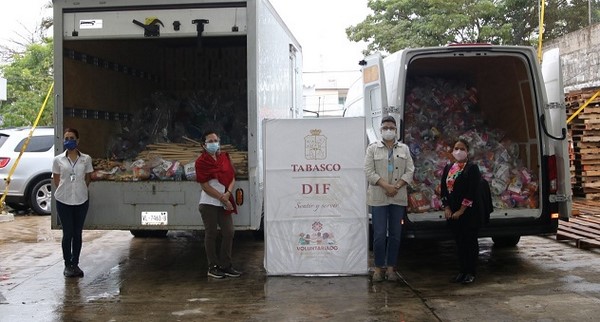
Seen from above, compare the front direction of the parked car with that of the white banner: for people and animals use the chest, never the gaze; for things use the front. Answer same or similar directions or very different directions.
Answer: very different directions

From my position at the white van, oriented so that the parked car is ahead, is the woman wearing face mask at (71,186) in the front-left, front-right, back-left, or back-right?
front-left

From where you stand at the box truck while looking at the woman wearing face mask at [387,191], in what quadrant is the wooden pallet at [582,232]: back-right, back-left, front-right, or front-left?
front-left

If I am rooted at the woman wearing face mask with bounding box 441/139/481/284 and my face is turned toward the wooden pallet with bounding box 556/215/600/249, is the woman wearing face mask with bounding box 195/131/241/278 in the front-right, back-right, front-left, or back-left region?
back-left

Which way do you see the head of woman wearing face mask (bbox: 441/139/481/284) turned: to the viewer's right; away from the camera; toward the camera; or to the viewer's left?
toward the camera

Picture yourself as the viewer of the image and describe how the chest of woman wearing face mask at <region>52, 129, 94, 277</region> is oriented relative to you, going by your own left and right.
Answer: facing the viewer

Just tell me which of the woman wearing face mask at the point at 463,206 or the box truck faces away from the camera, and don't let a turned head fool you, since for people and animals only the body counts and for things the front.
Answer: the box truck

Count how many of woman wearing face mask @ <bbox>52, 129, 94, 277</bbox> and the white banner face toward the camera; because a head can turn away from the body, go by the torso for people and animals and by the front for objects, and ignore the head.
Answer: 2

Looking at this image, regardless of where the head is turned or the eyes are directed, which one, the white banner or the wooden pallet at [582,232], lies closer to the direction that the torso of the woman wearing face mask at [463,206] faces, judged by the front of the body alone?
the white banner

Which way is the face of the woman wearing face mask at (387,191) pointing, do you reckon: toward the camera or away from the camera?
toward the camera

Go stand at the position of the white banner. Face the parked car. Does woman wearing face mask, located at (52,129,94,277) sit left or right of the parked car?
left

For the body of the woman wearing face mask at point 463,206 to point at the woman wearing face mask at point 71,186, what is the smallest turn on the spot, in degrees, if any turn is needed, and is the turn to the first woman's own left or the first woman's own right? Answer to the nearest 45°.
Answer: approximately 45° to the first woman's own right

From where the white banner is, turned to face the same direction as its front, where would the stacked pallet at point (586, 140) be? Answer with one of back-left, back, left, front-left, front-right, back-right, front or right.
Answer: back-left

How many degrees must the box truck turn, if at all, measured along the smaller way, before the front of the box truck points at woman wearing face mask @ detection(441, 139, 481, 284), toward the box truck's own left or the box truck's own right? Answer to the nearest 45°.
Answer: approximately 90° to the box truck's own right

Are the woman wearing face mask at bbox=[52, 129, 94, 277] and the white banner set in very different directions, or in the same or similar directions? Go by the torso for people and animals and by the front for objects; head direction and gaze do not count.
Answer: same or similar directions

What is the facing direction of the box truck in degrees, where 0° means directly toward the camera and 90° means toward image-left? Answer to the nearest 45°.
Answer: approximately 180°

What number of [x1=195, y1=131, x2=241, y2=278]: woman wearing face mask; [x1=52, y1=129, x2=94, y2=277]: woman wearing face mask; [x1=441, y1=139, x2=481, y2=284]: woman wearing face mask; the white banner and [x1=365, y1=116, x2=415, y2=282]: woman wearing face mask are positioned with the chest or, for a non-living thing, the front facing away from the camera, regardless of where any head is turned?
0

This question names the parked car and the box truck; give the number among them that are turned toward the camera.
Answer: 0

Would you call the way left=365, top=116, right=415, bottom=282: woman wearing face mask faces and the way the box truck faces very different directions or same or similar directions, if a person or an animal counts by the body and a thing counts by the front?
very different directions
